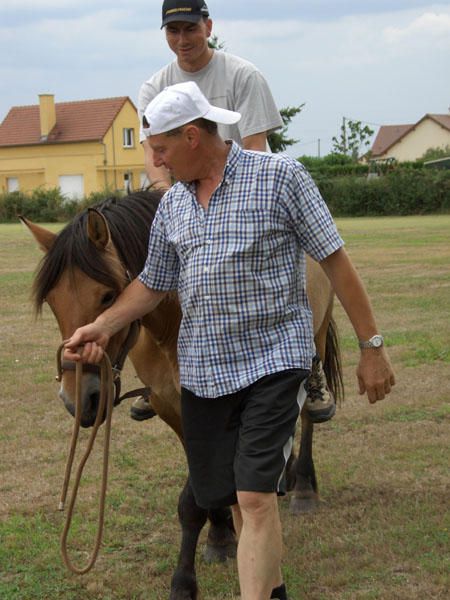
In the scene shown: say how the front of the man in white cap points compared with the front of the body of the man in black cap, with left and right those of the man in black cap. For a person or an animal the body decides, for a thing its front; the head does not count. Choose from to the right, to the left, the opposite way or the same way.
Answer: the same way

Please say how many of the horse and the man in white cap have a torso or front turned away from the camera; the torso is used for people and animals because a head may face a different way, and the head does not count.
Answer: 0

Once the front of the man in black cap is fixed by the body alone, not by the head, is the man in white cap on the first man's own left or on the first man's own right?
on the first man's own left

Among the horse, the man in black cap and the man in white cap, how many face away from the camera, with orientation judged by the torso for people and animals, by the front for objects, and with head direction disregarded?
0

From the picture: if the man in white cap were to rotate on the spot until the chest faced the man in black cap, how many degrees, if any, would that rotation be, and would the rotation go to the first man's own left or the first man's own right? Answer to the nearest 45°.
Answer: approximately 135° to the first man's own right

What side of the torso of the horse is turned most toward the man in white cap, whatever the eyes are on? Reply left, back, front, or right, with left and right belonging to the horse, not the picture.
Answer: left

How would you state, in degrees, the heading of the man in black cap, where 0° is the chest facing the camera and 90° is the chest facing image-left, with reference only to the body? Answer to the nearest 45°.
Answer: approximately 45°

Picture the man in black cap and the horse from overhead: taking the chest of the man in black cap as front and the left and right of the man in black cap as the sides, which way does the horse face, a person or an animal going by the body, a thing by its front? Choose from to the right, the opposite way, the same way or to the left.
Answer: the same way

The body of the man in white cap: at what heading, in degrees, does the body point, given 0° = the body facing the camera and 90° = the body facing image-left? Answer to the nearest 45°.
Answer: approximately 45°

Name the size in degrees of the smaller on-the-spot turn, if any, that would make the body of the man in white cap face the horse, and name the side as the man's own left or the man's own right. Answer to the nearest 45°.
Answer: approximately 90° to the man's own right
